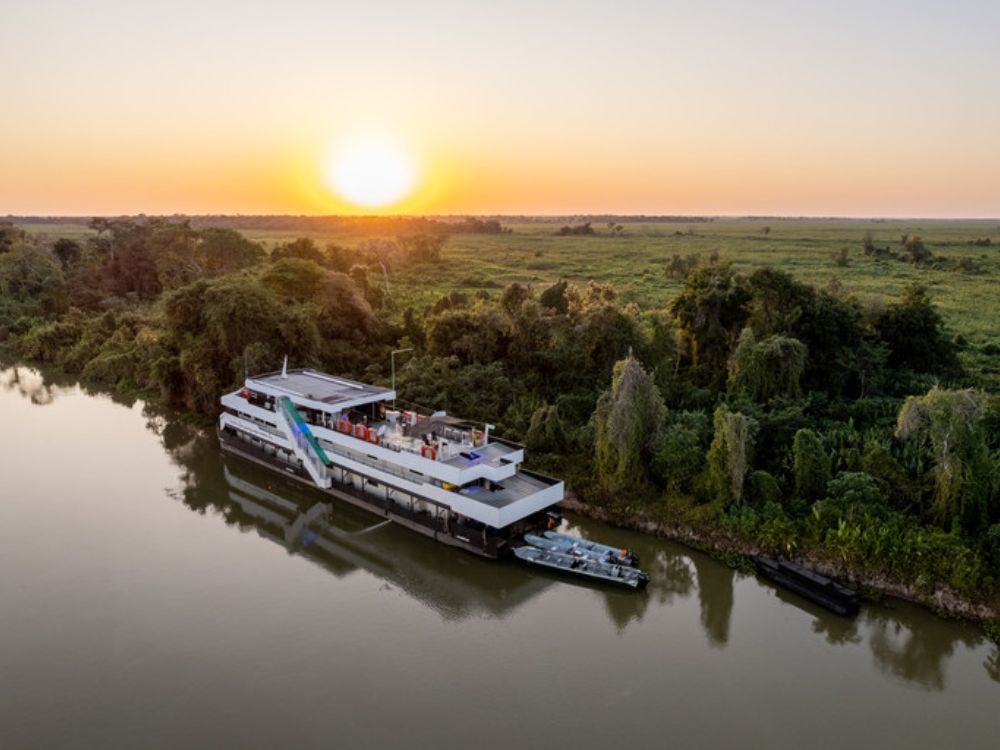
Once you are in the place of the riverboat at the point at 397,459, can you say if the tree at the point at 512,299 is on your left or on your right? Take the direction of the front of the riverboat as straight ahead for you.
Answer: on your right

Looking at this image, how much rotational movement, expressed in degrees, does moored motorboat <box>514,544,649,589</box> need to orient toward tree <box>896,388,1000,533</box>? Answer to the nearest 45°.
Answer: approximately 135° to its right

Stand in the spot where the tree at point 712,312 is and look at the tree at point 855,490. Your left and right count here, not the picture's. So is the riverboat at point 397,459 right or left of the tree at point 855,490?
right

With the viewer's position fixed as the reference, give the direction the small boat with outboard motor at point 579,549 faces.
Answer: facing to the left of the viewer

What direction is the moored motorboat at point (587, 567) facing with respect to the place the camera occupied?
facing away from the viewer and to the left of the viewer

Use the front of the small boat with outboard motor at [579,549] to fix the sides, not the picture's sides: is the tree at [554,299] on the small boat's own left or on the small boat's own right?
on the small boat's own right

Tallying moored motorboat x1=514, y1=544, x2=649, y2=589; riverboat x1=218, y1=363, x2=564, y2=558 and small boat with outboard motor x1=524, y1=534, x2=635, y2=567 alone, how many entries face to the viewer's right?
0

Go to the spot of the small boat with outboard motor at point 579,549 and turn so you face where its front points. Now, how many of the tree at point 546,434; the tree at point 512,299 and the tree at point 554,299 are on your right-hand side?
3

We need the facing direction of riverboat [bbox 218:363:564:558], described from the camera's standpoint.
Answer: facing away from the viewer and to the left of the viewer
